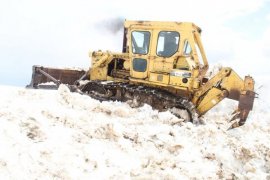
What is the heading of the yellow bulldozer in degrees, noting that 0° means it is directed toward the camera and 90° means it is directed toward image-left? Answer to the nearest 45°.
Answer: approximately 135°
